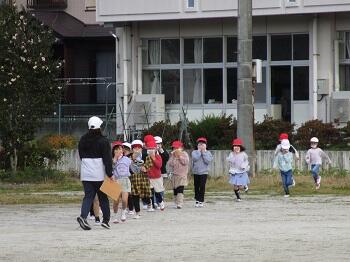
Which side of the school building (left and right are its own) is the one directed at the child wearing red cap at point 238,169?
front

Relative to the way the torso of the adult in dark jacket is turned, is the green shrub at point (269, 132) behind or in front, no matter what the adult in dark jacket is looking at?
in front

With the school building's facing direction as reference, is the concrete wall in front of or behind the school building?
in front

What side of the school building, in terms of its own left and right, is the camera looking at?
front

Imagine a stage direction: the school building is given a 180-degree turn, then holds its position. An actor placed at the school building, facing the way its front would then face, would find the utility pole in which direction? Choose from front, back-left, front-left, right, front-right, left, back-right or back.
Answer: back

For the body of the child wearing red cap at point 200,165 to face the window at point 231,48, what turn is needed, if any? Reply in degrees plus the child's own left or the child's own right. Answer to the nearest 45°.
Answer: approximately 180°

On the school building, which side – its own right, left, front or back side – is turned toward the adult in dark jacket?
front

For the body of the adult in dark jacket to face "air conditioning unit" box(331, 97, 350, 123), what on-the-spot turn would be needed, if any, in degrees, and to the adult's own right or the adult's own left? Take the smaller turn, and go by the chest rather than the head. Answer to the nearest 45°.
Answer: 0° — they already face it

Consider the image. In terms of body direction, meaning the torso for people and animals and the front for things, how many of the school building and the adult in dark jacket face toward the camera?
1

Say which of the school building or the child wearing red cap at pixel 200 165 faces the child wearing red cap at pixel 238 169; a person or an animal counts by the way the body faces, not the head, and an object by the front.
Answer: the school building
